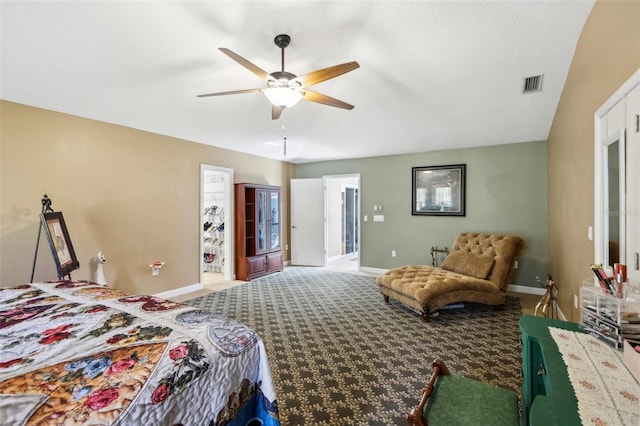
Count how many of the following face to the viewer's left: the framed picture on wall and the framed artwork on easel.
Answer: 0

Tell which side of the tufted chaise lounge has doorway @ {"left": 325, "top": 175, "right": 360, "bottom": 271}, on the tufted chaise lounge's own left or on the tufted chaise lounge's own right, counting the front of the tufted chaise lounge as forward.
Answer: on the tufted chaise lounge's own right

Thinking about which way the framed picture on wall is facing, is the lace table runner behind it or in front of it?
in front

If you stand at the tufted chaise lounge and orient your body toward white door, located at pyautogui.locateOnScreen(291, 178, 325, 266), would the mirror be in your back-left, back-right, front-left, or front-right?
back-left

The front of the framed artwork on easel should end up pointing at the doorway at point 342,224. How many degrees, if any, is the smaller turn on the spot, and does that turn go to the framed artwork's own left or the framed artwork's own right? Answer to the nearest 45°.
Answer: approximately 45° to the framed artwork's own left

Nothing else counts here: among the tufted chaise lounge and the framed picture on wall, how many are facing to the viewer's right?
0

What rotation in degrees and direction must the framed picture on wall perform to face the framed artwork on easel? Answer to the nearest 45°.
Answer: approximately 45° to its right

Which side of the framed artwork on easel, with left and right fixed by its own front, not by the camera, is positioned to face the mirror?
front

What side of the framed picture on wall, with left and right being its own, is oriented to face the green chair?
front

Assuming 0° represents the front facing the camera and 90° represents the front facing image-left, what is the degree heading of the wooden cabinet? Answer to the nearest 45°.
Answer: approximately 315°

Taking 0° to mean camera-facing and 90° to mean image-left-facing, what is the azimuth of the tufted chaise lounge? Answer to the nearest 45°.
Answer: approximately 45°

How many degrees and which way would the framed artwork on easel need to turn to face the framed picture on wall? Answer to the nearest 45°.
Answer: approximately 45° to its left

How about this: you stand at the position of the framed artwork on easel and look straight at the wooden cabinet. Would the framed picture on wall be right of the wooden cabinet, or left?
right

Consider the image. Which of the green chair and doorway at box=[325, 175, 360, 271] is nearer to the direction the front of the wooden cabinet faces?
the green chair
